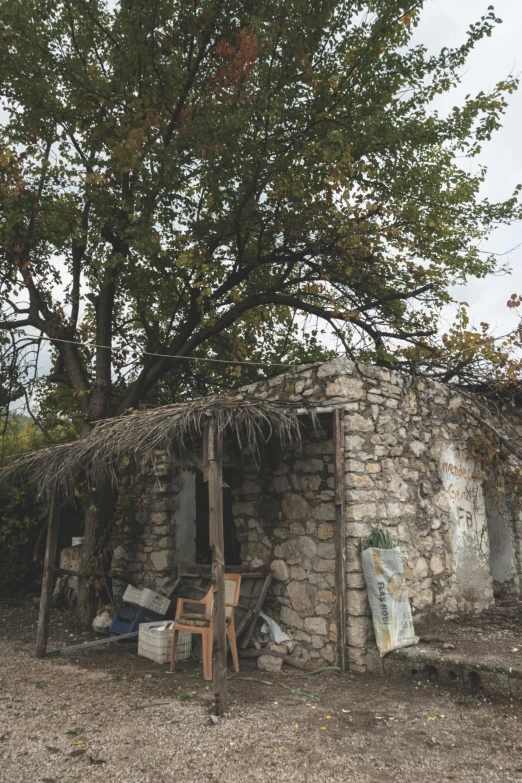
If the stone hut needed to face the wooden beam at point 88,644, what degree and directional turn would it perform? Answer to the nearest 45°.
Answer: approximately 45° to its right

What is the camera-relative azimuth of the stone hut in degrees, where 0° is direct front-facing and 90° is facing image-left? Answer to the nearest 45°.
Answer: approximately 45°

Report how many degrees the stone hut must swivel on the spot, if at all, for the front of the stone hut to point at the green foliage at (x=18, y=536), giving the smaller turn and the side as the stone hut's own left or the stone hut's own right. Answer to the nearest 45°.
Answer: approximately 90° to the stone hut's own right

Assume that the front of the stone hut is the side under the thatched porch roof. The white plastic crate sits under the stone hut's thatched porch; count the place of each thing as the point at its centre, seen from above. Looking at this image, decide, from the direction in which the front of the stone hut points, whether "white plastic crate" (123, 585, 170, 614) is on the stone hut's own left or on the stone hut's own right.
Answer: on the stone hut's own right
